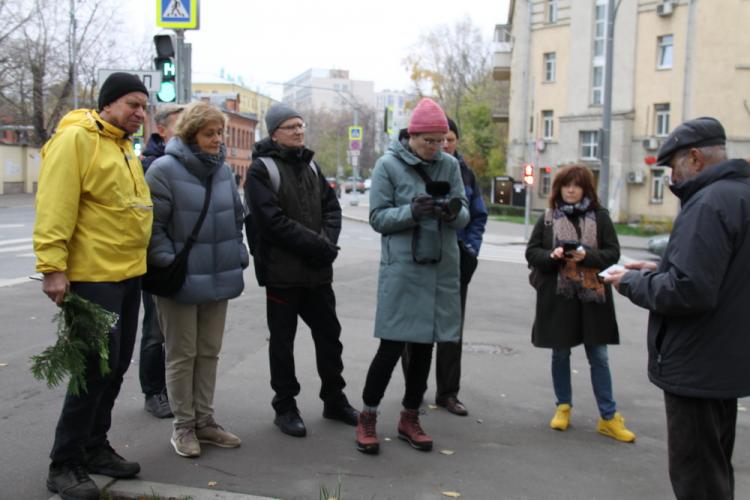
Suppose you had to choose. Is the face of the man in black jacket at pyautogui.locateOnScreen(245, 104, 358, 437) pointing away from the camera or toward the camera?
toward the camera

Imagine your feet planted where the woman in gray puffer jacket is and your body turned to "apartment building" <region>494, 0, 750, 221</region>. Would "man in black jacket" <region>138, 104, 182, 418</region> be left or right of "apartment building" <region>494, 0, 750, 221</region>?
left

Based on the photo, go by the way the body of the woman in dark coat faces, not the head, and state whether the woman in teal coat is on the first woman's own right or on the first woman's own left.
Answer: on the first woman's own right

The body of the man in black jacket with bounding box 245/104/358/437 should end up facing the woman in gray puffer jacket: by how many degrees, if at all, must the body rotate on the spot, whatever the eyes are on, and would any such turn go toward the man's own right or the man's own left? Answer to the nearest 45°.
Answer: approximately 90° to the man's own right

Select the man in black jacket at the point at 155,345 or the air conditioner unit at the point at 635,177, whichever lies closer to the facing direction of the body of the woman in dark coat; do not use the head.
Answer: the man in black jacket

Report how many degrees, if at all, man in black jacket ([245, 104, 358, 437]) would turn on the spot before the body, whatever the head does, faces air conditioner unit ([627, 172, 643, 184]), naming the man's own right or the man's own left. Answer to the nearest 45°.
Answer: approximately 90° to the man's own left

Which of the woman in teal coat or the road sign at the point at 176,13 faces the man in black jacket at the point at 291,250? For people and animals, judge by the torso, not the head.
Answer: the road sign

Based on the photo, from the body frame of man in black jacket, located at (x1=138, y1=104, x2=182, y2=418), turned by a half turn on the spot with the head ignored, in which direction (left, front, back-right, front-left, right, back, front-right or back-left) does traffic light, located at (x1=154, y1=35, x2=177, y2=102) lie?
front-right

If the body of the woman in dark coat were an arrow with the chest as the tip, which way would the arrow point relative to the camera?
toward the camera

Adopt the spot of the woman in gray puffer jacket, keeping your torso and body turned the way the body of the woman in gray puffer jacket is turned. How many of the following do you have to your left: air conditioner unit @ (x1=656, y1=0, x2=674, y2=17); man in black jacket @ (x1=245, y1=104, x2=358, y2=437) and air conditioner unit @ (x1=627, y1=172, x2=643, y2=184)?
3

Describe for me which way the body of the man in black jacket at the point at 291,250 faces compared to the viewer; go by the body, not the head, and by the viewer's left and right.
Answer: facing the viewer and to the right of the viewer

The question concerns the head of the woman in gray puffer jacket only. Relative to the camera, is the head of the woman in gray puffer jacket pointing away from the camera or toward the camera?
toward the camera

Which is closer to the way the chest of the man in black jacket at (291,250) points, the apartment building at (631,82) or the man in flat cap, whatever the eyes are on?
the man in flat cap

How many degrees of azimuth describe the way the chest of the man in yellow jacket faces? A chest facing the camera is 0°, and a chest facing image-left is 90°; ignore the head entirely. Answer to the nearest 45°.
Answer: approximately 315°

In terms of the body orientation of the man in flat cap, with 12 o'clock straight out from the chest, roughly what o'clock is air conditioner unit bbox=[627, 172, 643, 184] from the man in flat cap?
The air conditioner unit is roughly at 3 o'clock from the man in flat cap.
